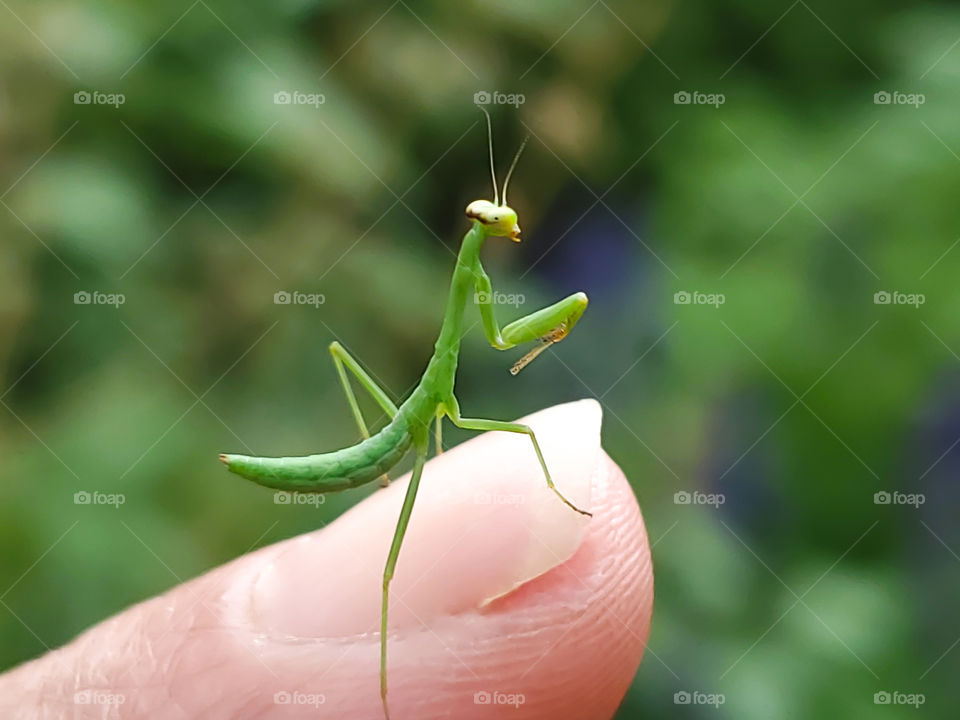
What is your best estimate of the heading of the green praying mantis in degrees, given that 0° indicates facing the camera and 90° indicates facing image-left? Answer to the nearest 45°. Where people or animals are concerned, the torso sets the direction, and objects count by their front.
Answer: approximately 270°
